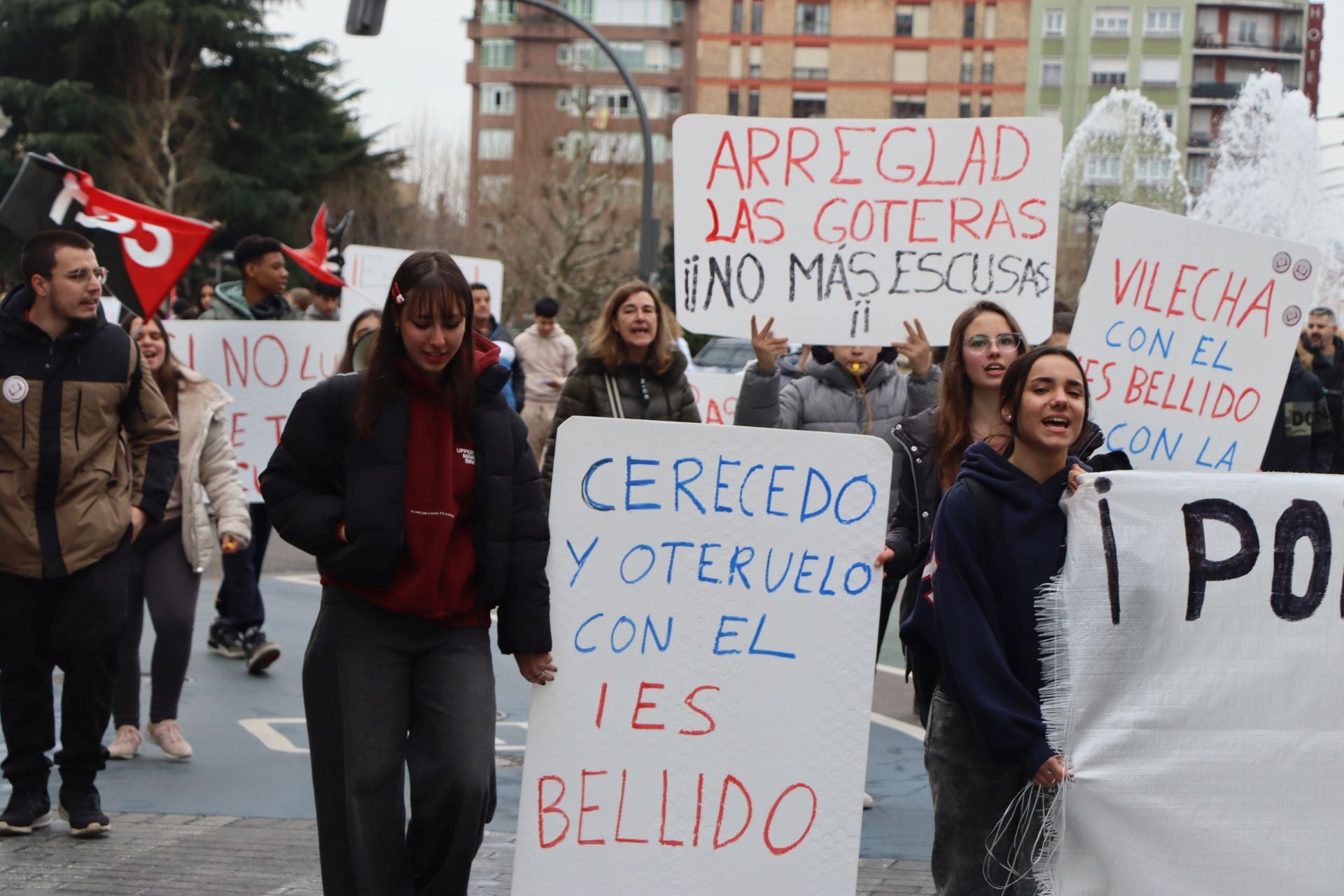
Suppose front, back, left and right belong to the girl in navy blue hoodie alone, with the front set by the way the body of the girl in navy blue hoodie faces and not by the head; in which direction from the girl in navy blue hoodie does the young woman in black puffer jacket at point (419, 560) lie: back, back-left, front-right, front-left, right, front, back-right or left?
back-right

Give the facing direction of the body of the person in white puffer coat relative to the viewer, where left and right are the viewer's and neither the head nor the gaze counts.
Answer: facing the viewer

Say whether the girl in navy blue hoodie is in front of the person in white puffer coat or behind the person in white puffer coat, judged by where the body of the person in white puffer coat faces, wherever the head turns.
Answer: in front

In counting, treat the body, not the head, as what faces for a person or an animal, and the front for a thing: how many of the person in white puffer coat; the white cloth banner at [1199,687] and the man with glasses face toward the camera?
3

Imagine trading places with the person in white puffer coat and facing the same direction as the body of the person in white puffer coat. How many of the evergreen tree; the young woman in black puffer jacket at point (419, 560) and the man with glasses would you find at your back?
1

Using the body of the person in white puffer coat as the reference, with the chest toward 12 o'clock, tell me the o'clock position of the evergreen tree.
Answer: The evergreen tree is roughly at 6 o'clock from the person in white puffer coat.

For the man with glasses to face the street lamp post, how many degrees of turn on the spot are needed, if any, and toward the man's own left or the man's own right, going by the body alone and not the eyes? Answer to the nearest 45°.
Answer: approximately 135° to the man's own left

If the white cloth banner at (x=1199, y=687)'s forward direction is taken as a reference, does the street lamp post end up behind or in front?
behind

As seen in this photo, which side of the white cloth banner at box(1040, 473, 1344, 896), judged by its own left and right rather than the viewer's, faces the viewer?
front

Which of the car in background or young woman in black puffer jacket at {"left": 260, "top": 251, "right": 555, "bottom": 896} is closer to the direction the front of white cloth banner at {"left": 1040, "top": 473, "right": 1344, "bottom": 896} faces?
the young woman in black puffer jacket

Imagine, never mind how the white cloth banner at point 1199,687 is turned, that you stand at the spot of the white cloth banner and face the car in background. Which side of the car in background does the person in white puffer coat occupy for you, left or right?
left

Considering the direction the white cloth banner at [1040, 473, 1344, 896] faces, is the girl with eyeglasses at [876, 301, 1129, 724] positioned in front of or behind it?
behind

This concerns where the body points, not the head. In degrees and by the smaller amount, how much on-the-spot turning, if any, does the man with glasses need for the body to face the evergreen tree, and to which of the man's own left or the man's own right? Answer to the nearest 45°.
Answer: approximately 180°

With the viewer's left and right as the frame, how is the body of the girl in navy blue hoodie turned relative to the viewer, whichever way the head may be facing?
facing the viewer and to the right of the viewer

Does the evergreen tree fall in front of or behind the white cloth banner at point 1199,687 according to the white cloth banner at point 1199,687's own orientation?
behind

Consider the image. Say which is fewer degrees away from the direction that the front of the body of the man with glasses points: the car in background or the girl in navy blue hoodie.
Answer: the girl in navy blue hoodie
